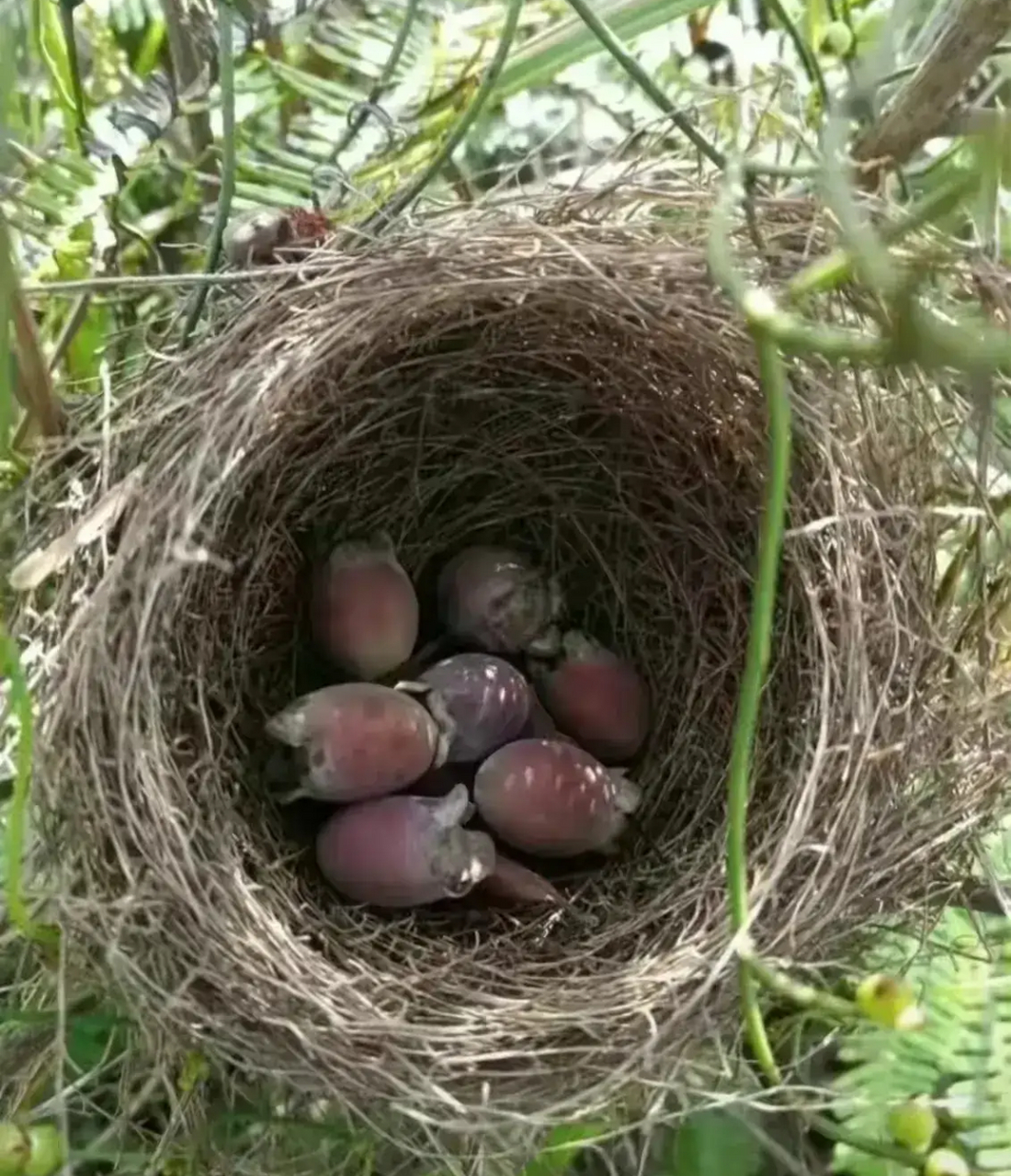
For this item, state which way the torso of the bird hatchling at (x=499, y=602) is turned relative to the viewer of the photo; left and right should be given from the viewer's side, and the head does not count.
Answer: facing to the right of the viewer

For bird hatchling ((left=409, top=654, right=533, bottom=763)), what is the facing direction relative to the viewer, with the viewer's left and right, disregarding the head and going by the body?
facing to the left of the viewer

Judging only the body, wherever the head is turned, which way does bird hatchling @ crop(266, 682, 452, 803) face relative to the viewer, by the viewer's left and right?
facing to the left of the viewer

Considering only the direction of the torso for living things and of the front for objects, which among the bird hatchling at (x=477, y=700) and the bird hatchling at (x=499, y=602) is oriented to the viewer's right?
the bird hatchling at (x=499, y=602)

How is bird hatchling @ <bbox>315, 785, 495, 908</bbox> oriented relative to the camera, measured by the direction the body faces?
to the viewer's right

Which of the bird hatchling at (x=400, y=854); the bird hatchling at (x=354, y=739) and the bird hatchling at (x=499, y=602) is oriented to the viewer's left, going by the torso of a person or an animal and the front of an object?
the bird hatchling at (x=354, y=739)
